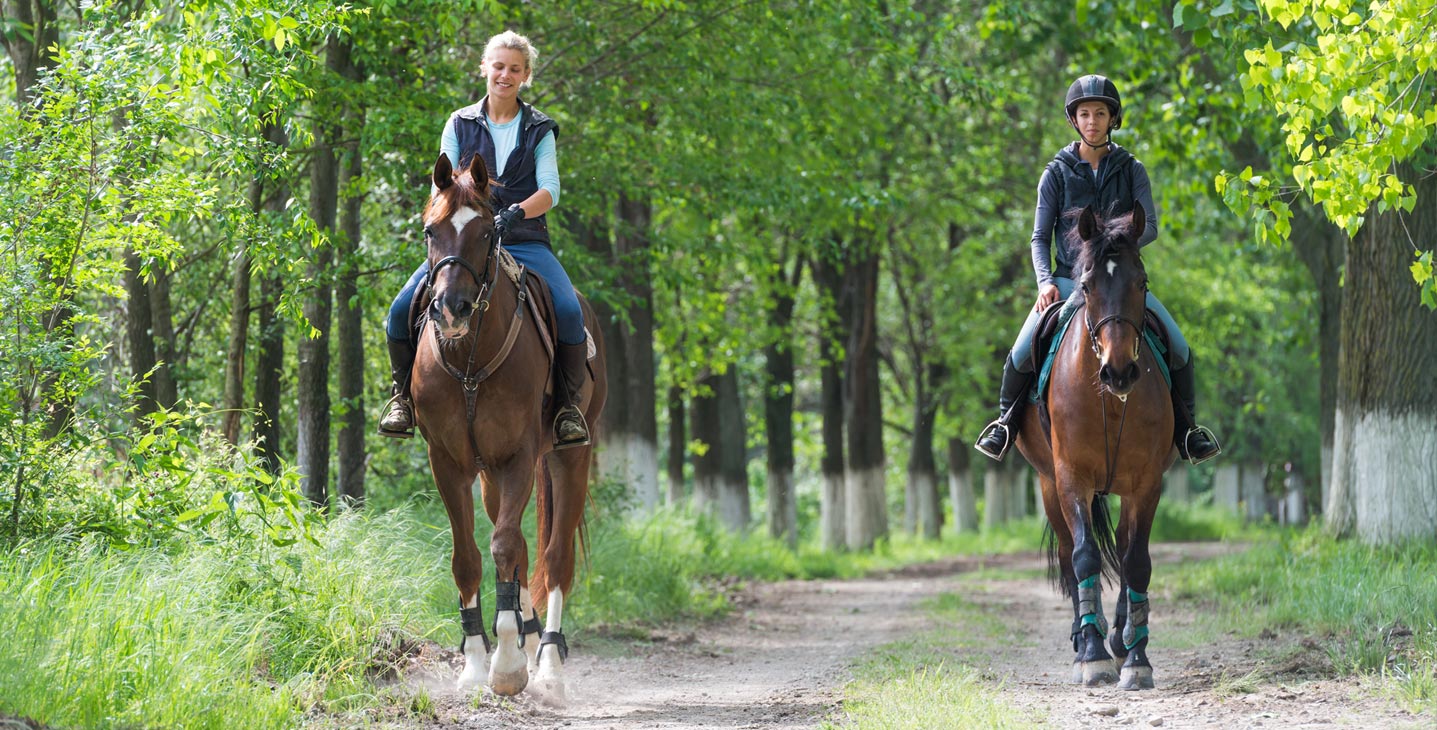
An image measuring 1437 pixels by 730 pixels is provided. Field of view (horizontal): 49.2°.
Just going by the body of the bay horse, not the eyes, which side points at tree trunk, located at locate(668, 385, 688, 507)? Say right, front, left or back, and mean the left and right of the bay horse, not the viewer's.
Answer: back

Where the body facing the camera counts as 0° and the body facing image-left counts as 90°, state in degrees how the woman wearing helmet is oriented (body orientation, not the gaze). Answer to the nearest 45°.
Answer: approximately 0°

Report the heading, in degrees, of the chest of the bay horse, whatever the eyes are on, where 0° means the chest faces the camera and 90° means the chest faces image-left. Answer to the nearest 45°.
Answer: approximately 0°

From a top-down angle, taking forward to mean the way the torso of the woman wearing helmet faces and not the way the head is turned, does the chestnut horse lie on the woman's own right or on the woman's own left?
on the woman's own right

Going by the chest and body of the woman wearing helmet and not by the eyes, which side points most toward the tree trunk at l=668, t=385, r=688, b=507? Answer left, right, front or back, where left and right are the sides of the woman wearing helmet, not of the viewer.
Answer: back

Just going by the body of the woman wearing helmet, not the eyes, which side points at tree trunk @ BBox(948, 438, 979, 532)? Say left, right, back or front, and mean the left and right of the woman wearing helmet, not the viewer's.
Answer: back

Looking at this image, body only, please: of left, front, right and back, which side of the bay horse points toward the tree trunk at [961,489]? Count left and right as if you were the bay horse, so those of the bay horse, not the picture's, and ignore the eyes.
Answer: back
